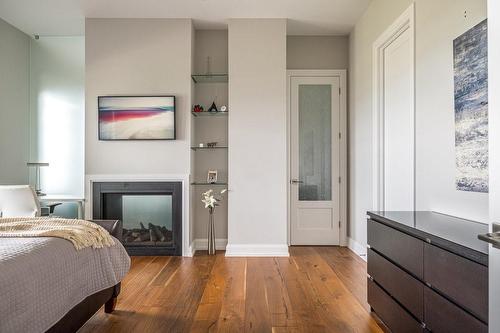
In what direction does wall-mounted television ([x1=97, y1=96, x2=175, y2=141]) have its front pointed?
toward the camera

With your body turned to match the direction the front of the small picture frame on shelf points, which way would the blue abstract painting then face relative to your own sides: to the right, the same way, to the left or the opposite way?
to the right

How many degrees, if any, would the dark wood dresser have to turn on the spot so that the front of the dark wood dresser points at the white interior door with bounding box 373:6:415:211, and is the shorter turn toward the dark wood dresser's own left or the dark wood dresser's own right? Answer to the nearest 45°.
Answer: approximately 135° to the dark wood dresser's own right

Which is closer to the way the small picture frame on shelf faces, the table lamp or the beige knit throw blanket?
the beige knit throw blanket

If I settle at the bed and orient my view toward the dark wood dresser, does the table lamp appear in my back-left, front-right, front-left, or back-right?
back-left

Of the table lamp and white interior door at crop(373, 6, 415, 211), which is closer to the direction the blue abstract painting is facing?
the table lamp

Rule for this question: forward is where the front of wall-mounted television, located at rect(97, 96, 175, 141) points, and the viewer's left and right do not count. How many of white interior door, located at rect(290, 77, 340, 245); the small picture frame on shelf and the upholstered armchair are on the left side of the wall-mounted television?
2

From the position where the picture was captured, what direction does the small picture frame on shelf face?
facing the viewer

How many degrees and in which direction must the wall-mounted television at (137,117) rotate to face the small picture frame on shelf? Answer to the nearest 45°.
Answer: approximately 90° to its left

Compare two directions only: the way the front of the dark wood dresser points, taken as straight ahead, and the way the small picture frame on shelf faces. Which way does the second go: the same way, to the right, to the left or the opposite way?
to the left

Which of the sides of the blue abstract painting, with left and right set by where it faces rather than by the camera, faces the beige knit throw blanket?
front

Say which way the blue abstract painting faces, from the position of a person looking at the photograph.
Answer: facing the viewer and to the left of the viewer

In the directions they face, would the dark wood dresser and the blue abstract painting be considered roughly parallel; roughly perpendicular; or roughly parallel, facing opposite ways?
roughly parallel

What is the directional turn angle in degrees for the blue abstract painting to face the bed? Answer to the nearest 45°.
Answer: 0° — it already faces it

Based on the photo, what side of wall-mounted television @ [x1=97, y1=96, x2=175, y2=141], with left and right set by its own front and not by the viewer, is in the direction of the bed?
front

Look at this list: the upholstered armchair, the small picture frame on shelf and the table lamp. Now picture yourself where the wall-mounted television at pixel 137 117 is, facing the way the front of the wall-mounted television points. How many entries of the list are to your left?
1

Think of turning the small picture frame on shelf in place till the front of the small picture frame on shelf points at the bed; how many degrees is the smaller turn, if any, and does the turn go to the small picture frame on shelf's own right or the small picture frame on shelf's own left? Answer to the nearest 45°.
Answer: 0° — it already faces it
